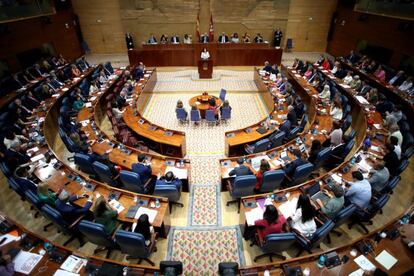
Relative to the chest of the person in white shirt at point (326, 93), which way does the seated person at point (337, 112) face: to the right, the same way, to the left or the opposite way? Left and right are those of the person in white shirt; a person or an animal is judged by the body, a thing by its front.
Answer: the same way

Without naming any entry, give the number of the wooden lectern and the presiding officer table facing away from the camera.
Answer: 0

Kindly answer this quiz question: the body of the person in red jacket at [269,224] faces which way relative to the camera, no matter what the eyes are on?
away from the camera

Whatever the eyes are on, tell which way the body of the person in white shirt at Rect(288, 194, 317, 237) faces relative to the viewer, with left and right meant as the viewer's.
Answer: facing away from the viewer and to the left of the viewer

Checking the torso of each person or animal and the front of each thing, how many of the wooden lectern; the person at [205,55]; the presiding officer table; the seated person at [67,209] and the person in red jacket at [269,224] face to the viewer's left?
0

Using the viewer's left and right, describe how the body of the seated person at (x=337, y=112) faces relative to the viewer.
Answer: facing to the left of the viewer

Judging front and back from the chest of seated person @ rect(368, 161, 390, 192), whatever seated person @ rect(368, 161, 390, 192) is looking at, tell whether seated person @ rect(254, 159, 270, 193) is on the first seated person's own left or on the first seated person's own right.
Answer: on the first seated person's own left

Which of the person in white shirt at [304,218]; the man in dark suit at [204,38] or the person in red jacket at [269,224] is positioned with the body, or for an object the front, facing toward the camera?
the man in dark suit

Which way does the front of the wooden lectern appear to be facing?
toward the camera

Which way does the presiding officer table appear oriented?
toward the camera

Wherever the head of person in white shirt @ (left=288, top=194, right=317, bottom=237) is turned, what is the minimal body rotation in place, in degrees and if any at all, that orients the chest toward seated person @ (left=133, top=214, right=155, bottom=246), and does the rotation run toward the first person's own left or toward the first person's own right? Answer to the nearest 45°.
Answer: approximately 90° to the first person's own left

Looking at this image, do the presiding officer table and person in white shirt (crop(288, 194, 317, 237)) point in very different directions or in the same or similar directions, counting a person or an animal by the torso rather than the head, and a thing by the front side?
very different directions

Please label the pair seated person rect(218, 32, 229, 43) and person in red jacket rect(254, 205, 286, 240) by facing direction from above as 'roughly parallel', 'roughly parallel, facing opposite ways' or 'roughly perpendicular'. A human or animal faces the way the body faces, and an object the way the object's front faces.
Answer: roughly parallel, facing opposite ways

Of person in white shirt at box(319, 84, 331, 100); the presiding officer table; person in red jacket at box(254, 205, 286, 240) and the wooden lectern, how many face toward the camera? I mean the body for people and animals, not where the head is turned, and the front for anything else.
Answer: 2
